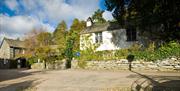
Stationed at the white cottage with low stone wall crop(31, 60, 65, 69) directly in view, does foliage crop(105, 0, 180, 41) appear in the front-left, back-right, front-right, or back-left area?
back-left

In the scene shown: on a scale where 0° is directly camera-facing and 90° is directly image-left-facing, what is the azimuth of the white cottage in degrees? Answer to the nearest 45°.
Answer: approximately 0°

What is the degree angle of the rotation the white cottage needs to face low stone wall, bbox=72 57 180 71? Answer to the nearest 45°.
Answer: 0° — it already faces it

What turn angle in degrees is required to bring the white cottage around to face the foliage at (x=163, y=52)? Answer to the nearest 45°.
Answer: approximately 45° to its left

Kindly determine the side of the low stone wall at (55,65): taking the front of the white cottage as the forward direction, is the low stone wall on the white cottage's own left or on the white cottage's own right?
on the white cottage's own right
